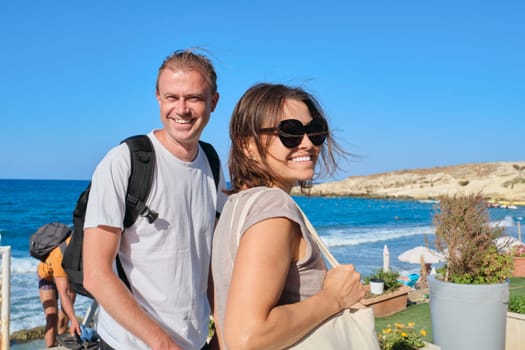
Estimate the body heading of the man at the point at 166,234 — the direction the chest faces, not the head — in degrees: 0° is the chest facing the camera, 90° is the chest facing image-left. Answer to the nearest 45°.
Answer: approximately 315°

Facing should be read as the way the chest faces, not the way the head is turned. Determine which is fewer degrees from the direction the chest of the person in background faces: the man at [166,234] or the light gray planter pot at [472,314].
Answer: the light gray planter pot
